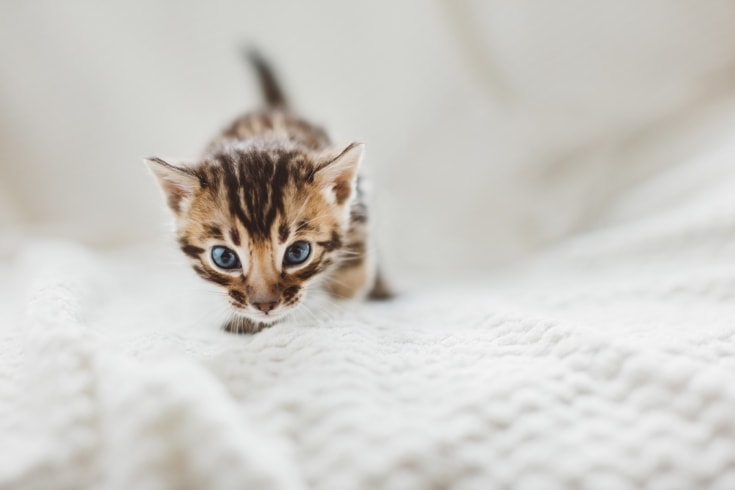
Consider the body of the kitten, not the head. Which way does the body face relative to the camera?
toward the camera
